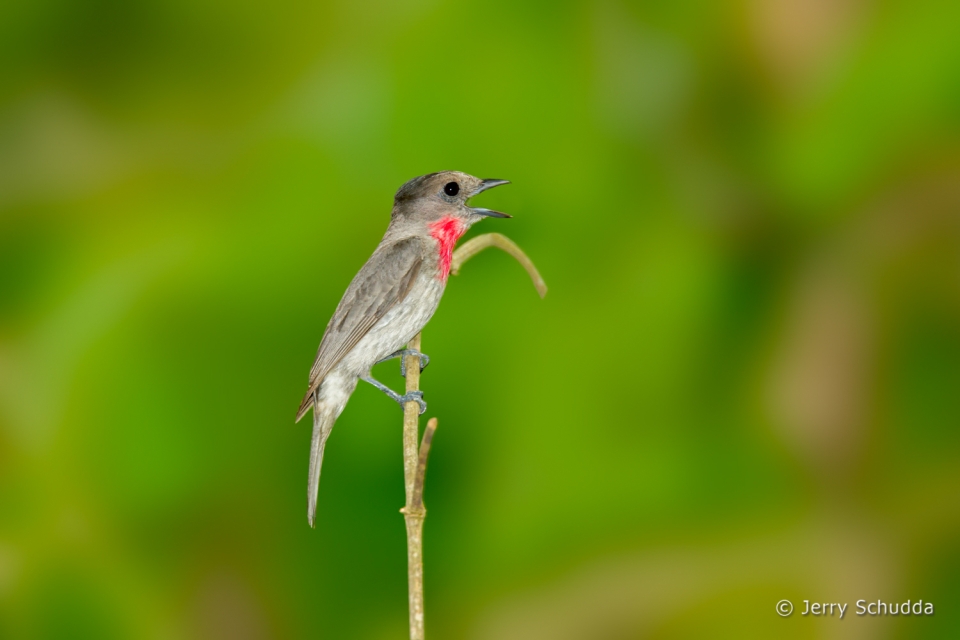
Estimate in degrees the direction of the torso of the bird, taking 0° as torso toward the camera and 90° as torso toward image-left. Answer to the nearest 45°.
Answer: approximately 270°
